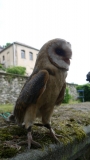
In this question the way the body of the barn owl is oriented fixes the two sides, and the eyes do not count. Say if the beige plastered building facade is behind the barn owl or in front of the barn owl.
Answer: behind

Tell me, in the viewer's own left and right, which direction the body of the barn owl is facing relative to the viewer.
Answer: facing the viewer and to the right of the viewer
